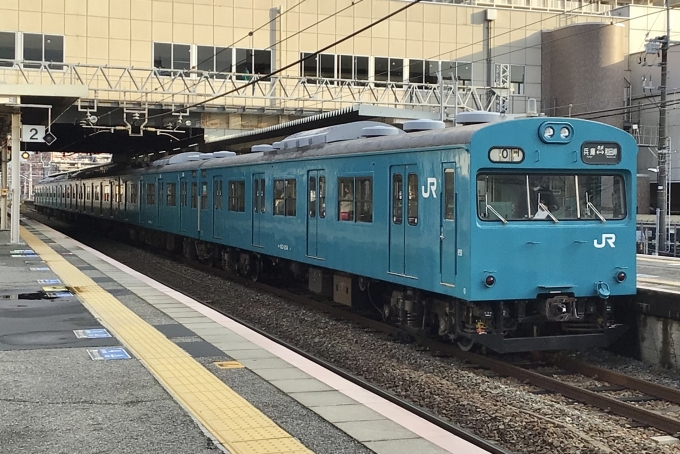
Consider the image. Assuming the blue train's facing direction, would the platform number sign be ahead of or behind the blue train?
behind

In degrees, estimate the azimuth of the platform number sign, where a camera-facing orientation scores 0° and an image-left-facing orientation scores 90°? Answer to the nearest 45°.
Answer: approximately 0°

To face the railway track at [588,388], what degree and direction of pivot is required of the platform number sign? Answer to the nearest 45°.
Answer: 0° — it already faces it
